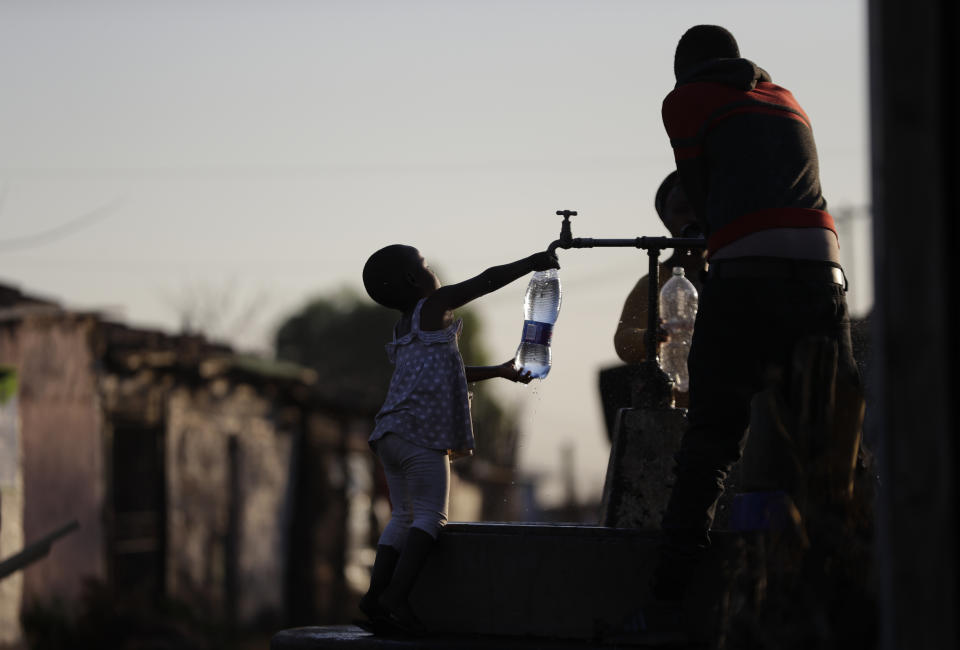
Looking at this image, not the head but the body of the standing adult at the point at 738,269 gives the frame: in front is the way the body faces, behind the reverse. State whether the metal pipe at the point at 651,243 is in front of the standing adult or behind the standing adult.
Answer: in front

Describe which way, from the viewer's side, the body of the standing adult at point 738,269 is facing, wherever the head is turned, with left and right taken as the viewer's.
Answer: facing away from the viewer and to the left of the viewer
